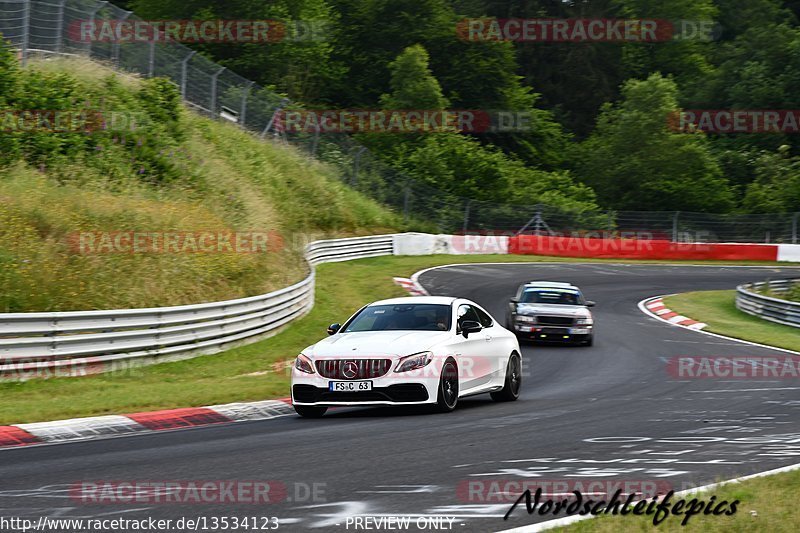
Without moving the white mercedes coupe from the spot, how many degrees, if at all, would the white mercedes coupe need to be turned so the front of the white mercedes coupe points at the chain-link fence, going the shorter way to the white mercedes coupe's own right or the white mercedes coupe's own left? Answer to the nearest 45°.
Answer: approximately 135° to the white mercedes coupe's own right

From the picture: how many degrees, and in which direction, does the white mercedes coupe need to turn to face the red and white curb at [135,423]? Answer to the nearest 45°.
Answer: approximately 45° to its right

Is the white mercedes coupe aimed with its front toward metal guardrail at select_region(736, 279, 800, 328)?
no

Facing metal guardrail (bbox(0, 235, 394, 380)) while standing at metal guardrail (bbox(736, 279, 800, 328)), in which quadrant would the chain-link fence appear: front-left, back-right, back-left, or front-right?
front-right

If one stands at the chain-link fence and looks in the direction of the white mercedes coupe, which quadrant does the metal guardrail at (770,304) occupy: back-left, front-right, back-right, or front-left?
front-left

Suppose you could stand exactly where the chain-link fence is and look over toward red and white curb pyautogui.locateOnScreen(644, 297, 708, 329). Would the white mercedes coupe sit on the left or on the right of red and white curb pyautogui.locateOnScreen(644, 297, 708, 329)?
right

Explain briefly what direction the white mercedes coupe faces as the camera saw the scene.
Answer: facing the viewer and to the left of the viewer

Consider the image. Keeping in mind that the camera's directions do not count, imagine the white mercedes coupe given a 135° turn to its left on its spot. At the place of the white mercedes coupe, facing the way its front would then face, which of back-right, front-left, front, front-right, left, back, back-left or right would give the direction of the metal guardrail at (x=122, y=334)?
back-left

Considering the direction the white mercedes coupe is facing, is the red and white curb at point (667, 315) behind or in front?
behind
